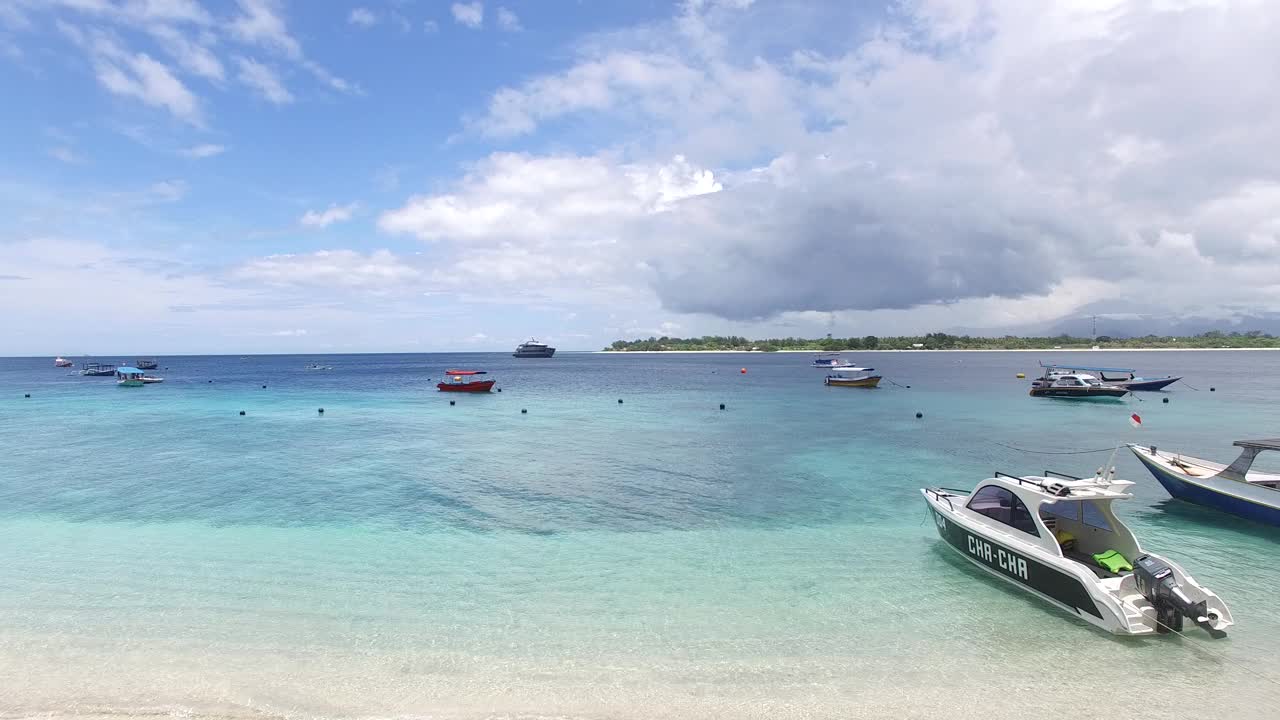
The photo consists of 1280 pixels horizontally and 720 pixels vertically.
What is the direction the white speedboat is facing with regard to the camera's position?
facing away from the viewer and to the left of the viewer

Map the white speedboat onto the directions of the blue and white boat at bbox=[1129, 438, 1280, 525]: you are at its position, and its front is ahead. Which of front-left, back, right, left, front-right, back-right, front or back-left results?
back-left

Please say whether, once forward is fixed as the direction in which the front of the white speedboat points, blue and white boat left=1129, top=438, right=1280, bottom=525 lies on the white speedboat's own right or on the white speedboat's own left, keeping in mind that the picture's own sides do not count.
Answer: on the white speedboat's own right

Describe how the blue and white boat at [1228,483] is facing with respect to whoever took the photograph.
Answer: facing away from the viewer and to the left of the viewer
